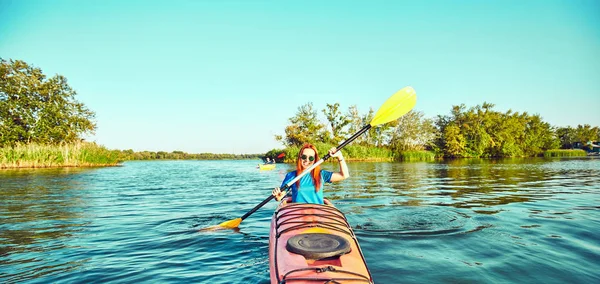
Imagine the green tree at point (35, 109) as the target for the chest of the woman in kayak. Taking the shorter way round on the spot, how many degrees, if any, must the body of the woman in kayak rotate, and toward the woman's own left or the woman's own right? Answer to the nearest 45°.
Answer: approximately 135° to the woman's own right

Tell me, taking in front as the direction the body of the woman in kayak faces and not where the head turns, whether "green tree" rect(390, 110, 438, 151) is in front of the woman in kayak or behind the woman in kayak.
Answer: behind

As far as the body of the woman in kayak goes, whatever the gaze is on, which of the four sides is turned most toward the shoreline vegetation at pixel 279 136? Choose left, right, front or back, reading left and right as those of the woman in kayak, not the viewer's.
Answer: back

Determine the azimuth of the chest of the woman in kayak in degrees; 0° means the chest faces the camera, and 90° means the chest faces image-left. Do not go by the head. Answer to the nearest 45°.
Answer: approximately 0°

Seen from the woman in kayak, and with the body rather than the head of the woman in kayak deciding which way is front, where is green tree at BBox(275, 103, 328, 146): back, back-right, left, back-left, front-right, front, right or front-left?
back
